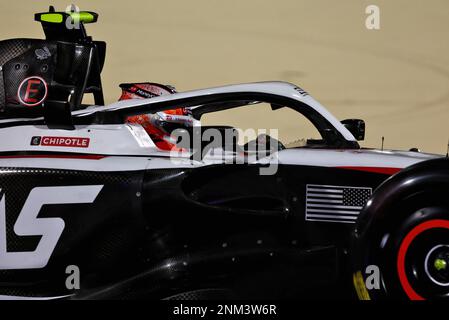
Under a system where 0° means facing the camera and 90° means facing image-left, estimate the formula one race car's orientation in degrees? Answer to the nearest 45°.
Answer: approximately 270°
